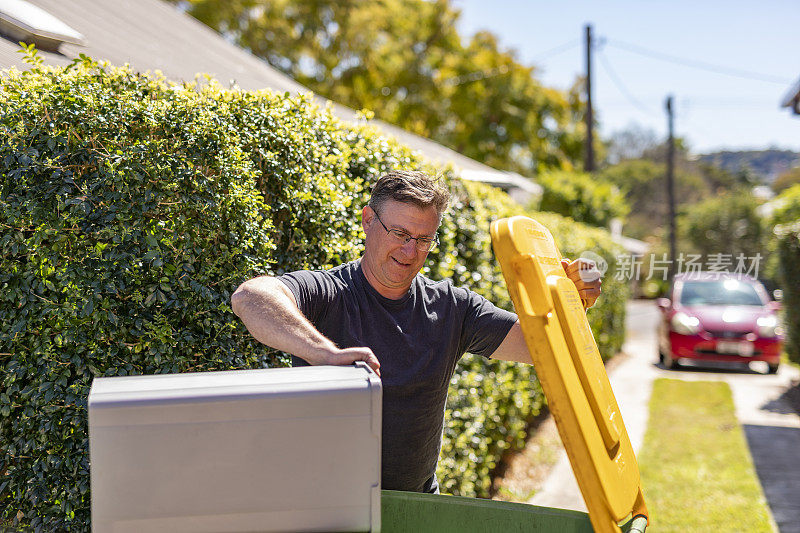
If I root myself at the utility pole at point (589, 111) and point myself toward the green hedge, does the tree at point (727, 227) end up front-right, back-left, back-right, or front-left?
back-left

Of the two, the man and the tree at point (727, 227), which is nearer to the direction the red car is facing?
the man

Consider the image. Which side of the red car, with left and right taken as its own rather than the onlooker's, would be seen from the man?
front

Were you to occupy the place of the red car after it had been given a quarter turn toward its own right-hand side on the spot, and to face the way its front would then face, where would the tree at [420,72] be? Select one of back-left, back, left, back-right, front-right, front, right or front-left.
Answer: front-right

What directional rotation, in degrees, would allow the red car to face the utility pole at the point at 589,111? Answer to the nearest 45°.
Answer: approximately 135° to its right

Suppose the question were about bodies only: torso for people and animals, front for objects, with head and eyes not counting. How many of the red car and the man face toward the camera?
2

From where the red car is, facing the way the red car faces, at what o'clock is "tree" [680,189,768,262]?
The tree is roughly at 6 o'clock from the red car.

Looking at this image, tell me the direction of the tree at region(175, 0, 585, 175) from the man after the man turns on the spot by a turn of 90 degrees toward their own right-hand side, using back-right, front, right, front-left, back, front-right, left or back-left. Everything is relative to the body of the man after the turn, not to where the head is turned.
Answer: right
